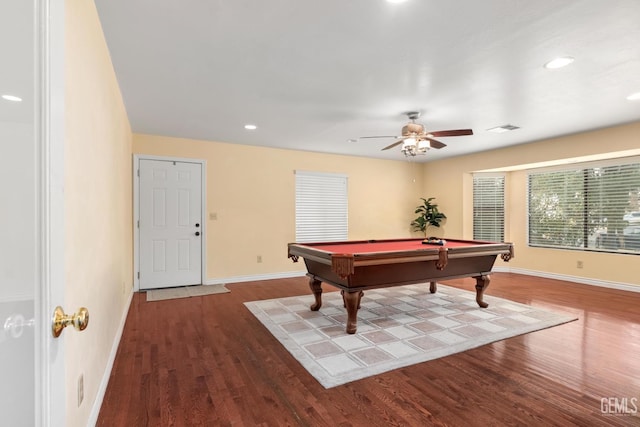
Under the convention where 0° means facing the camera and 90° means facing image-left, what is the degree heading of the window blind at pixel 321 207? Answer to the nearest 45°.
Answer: approximately 315°

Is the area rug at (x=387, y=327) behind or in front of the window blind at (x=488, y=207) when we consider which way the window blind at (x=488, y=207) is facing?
in front

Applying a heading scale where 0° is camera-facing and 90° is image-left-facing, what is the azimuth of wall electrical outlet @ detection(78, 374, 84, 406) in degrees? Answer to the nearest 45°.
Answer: approximately 270°

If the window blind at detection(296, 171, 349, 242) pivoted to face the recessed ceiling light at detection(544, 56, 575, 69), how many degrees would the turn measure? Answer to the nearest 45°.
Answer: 0° — it already faces it

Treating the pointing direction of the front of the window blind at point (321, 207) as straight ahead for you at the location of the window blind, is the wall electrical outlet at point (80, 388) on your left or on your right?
on your right

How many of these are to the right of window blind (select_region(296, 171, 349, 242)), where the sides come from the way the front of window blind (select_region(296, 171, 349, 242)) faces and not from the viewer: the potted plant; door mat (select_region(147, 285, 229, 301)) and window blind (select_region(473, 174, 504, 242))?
1

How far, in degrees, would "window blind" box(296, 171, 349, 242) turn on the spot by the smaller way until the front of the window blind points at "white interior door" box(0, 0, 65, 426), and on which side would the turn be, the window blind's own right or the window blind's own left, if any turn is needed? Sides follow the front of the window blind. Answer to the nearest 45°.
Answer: approximately 45° to the window blind's own right

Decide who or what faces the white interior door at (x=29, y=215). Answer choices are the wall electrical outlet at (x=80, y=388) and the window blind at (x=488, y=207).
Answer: the window blind

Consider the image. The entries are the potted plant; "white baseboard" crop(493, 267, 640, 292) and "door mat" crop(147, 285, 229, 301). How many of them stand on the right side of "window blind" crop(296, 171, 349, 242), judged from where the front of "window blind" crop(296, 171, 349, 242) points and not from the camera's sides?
1

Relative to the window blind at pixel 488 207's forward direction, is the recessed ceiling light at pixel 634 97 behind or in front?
in front
